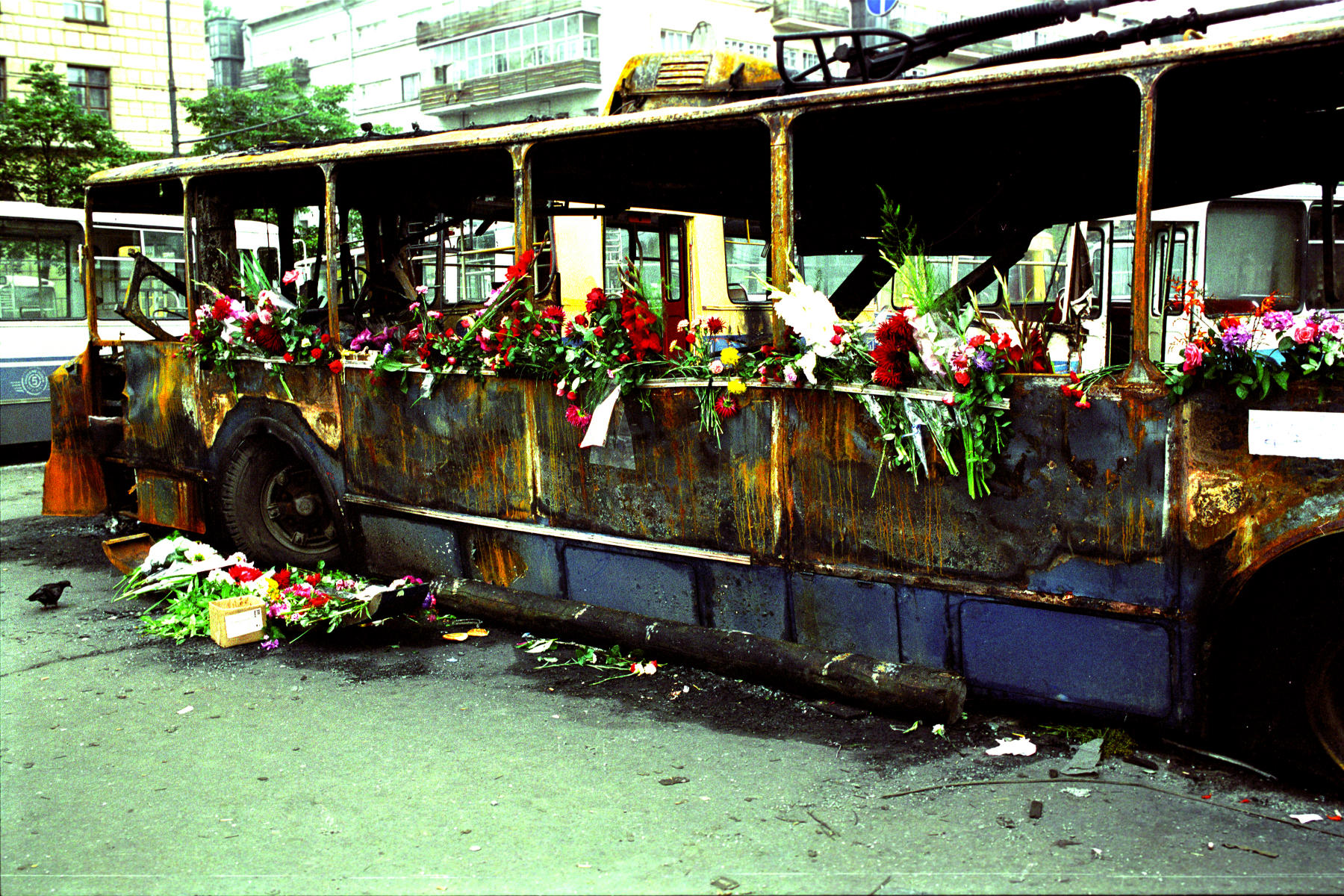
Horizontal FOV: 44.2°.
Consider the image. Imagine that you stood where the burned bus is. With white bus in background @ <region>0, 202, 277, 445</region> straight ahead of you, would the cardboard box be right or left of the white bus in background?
left

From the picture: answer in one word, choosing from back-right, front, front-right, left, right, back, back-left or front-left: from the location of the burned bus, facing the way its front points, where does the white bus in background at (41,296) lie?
front

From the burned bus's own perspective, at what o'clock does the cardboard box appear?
The cardboard box is roughly at 11 o'clock from the burned bus.

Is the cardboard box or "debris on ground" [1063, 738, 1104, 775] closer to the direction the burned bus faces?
the cardboard box

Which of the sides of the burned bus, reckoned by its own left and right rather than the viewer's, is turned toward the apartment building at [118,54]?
front

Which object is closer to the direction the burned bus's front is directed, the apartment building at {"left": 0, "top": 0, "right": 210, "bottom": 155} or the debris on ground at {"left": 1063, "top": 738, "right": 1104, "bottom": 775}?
the apartment building

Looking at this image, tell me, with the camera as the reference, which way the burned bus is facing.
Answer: facing away from the viewer and to the left of the viewer

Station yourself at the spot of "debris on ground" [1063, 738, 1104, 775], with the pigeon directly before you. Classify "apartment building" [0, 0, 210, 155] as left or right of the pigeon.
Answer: right

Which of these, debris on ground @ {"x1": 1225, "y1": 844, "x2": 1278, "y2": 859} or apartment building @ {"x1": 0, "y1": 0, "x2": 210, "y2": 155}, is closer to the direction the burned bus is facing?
the apartment building

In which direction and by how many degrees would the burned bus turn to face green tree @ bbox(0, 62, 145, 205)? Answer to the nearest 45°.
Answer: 0° — it already faces it

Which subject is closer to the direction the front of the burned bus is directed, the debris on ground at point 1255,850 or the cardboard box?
the cardboard box
